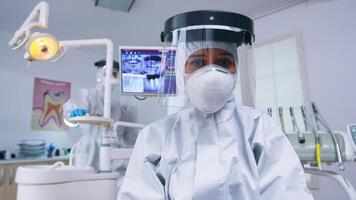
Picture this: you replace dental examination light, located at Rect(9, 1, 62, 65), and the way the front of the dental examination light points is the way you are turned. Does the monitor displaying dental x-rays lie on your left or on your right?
on your left

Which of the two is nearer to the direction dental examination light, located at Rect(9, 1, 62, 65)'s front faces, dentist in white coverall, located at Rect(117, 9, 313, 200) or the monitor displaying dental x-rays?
the dentist in white coverall

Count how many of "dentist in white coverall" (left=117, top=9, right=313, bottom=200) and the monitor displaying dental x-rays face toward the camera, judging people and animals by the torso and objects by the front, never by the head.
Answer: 2

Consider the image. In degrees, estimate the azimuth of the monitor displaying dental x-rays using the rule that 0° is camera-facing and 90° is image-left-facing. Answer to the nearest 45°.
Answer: approximately 0°

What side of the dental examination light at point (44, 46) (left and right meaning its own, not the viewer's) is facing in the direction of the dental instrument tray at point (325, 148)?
left

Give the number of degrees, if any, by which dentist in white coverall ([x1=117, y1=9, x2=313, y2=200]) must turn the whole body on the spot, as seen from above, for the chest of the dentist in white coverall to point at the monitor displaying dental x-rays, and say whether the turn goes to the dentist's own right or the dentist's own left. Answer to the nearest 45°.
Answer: approximately 135° to the dentist's own right
